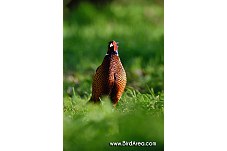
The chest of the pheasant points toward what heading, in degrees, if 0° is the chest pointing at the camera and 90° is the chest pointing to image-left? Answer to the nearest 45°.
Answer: approximately 0°
